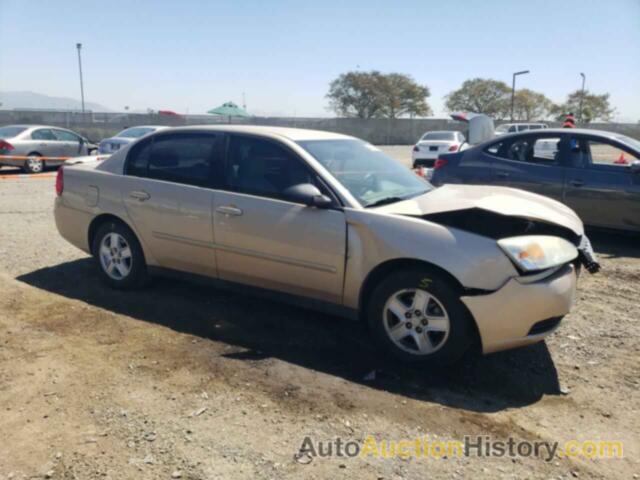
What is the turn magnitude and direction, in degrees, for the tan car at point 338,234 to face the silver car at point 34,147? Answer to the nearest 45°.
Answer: approximately 180°

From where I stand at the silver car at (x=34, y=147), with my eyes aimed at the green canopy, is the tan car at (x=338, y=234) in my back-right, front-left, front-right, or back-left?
back-right

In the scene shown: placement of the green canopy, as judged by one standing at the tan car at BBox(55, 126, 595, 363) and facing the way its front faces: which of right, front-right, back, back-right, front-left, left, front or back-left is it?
back-left

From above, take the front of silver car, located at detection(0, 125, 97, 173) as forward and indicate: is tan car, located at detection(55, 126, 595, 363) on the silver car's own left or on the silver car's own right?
on the silver car's own right

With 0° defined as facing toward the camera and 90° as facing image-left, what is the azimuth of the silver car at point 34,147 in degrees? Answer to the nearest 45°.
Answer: approximately 225°

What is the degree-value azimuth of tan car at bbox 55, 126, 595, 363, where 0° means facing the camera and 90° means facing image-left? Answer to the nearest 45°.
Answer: approximately 315°
